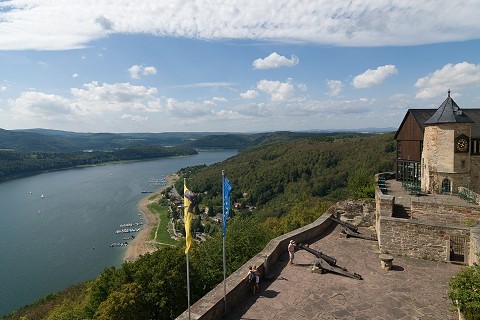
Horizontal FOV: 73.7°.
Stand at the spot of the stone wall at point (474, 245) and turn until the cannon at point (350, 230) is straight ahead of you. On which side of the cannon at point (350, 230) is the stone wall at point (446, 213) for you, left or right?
right

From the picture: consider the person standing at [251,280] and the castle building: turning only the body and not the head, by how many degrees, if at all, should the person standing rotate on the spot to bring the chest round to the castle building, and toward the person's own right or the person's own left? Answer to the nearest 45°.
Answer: approximately 90° to the person's own right

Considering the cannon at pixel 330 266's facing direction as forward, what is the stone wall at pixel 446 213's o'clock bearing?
The stone wall is roughly at 3 o'clock from the cannon.

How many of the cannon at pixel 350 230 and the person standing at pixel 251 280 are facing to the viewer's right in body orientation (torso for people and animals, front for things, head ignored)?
0

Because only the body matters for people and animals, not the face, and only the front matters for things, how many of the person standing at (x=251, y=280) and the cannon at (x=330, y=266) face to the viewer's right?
0

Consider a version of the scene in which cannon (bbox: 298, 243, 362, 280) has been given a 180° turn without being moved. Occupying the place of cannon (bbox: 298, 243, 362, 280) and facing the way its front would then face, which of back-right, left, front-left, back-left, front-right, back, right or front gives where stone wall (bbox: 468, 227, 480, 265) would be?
front-left

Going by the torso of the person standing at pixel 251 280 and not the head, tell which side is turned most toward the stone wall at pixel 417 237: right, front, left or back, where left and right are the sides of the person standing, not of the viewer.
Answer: right

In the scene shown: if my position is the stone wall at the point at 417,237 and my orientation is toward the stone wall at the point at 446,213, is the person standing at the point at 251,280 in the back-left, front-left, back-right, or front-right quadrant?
back-left

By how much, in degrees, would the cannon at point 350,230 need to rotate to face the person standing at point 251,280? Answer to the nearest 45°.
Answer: approximately 90° to its left

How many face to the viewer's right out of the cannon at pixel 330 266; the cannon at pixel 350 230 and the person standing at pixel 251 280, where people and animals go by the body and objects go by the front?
0

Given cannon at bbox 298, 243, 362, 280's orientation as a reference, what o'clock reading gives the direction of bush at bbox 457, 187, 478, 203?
The bush is roughly at 3 o'clock from the cannon.

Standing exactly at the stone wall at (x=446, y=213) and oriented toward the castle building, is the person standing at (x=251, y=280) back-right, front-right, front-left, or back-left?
back-left

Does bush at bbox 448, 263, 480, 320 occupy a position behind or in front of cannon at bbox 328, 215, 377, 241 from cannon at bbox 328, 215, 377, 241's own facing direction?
behind

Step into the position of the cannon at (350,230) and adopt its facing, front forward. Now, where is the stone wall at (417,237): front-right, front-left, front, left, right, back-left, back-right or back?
back

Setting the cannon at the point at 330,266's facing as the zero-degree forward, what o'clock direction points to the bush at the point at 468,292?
The bush is roughly at 6 o'clock from the cannon.

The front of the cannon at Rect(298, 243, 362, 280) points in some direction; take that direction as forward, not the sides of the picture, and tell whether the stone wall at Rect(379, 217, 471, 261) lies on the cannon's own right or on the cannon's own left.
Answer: on the cannon's own right

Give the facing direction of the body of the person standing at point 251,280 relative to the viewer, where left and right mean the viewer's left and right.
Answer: facing away from the viewer and to the left of the viewer

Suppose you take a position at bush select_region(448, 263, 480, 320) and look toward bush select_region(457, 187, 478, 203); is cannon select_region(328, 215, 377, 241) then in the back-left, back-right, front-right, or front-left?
front-left

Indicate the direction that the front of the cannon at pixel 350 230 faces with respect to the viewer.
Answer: facing away from the viewer and to the left of the viewer
